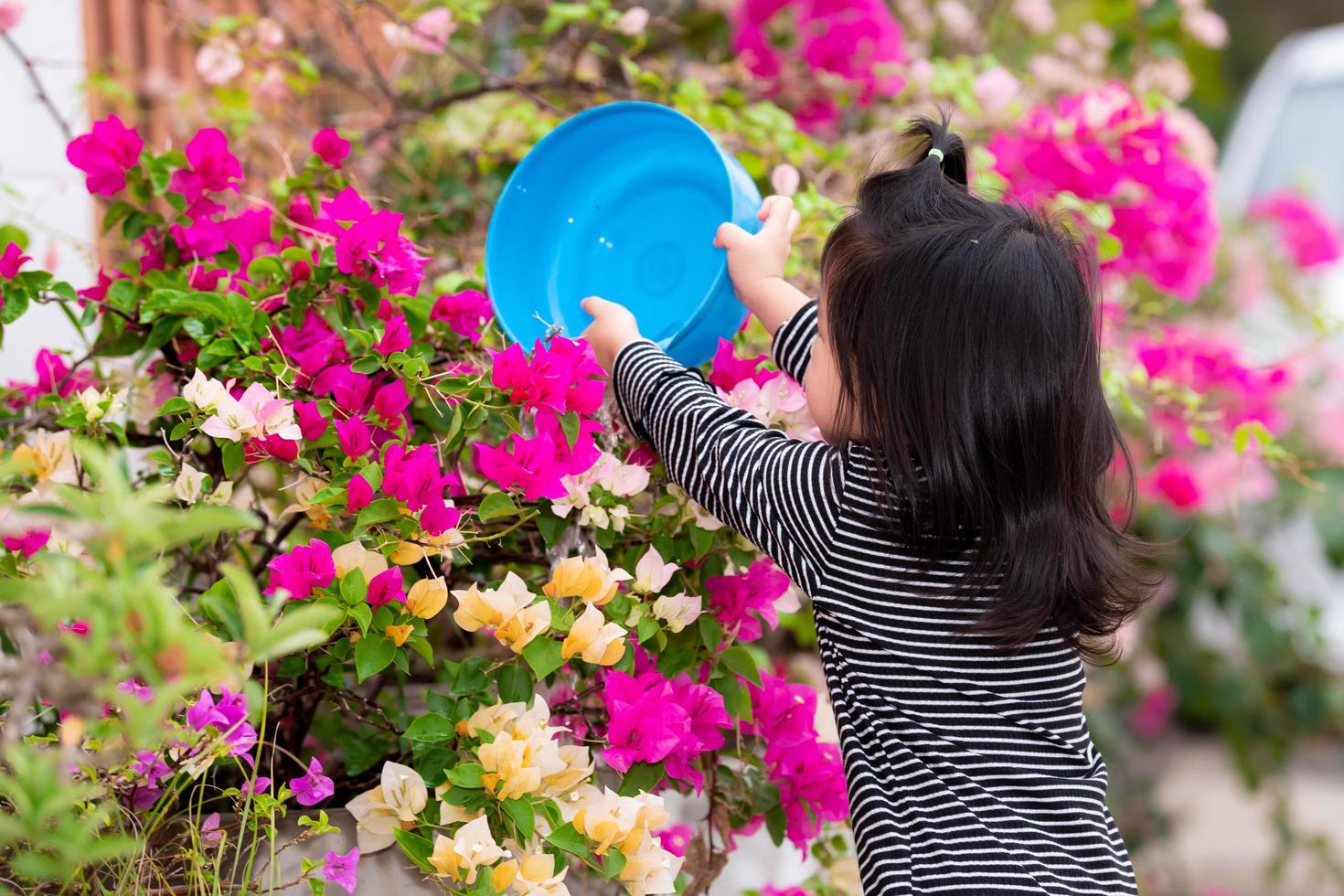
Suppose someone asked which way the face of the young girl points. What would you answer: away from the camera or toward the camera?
away from the camera

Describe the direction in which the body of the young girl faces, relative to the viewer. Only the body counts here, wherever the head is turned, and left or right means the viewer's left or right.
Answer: facing away from the viewer and to the left of the viewer
